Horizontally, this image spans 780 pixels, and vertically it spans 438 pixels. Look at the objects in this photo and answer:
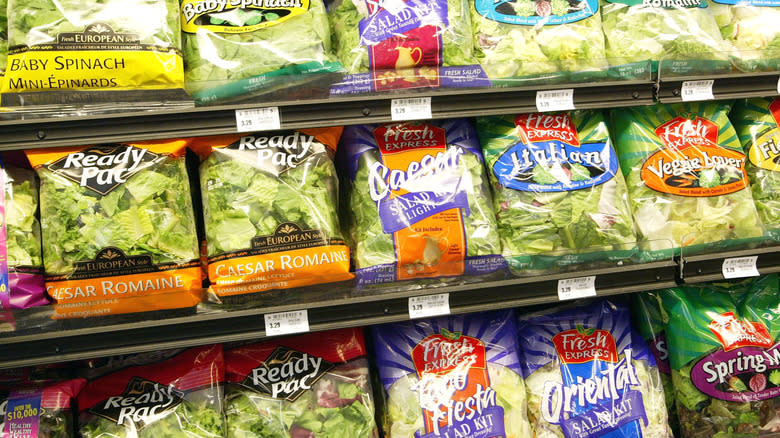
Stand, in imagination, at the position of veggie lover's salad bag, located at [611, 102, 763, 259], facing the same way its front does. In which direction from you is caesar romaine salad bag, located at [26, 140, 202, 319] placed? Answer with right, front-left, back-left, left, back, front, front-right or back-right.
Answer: front-right

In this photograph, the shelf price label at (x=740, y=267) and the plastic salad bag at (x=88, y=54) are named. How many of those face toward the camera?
2

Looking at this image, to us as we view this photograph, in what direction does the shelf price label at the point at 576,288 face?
facing the viewer

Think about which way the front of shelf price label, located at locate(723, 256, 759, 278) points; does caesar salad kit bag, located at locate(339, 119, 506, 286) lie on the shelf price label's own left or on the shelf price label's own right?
on the shelf price label's own right

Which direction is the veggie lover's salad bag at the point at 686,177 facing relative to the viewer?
toward the camera

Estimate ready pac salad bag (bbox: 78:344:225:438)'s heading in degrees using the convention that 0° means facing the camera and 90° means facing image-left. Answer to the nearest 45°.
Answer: approximately 0°
